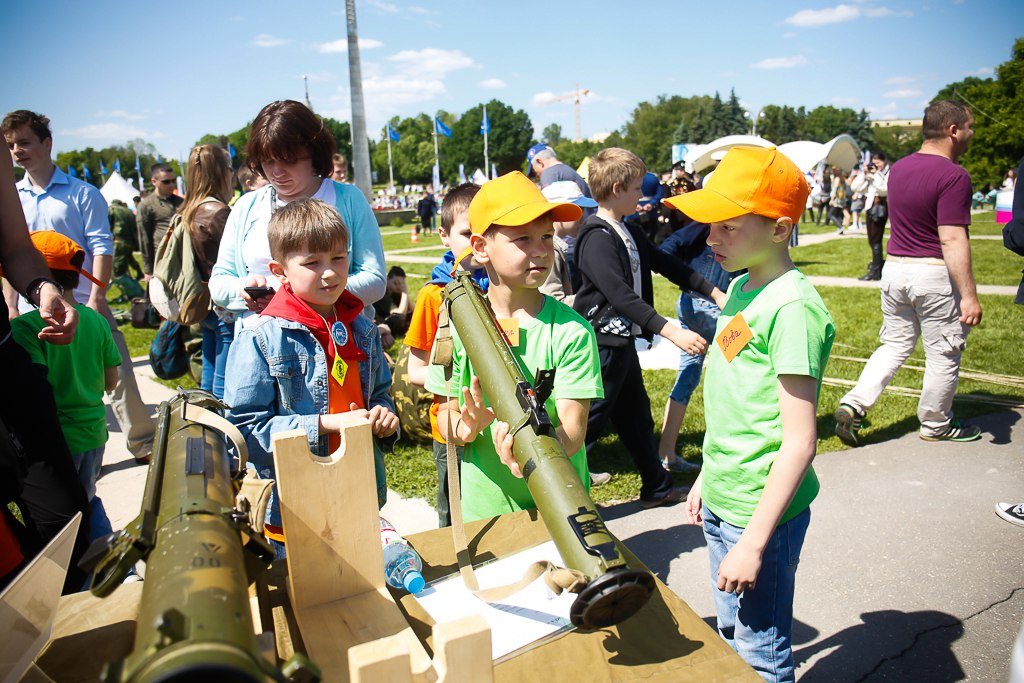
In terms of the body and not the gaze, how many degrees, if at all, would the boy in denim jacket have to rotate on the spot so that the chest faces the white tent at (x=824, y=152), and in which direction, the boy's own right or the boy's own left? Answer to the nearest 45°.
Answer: approximately 90° to the boy's own left

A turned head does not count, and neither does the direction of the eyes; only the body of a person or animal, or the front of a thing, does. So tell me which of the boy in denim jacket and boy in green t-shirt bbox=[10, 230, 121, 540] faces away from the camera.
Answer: the boy in green t-shirt

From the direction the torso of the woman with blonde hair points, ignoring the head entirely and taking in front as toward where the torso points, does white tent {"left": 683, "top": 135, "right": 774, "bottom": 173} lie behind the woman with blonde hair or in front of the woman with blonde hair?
in front

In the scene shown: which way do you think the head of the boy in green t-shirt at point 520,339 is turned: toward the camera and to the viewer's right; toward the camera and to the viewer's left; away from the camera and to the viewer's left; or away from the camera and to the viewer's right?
toward the camera and to the viewer's right

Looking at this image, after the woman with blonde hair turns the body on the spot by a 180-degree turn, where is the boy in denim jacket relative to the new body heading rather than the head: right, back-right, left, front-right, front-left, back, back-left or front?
front-left

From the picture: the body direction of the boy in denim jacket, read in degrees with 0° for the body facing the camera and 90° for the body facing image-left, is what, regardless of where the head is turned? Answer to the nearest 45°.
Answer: approximately 315°

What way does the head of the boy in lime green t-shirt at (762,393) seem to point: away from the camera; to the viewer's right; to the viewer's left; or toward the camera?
to the viewer's left
